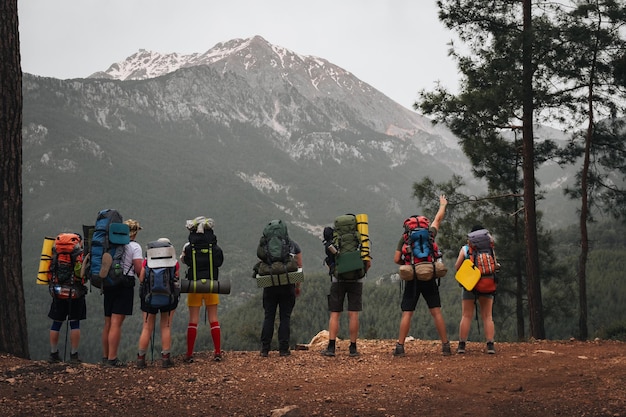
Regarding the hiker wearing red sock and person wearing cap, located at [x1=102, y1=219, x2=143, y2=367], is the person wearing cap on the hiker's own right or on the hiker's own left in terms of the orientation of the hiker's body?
on the hiker's own left

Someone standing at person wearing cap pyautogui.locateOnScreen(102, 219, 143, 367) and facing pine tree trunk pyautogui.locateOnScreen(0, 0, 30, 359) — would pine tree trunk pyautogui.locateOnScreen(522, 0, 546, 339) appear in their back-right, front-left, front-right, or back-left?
back-right

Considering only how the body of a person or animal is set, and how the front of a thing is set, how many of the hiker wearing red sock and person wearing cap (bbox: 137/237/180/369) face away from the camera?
2

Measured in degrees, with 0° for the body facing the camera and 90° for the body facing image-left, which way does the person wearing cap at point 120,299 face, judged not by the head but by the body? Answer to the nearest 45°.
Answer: approximately 225°

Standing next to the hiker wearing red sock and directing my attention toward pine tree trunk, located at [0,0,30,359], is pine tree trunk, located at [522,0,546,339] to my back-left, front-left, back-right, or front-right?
back-right

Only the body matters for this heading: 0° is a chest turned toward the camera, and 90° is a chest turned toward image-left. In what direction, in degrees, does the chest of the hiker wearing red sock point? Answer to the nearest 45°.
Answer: approximately 180°

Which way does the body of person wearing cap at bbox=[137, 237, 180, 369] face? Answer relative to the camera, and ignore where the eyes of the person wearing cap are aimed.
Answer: away from the camera
